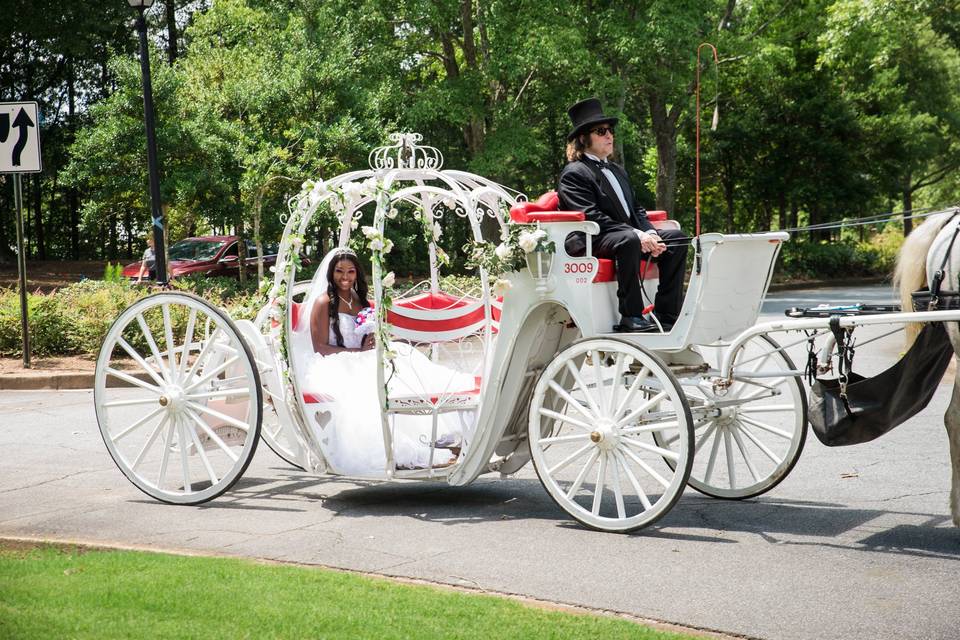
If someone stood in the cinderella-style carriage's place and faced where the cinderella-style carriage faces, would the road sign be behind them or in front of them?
behind

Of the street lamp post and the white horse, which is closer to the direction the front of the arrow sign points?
the white horse

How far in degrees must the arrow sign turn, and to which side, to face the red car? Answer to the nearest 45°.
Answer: approximately 180°

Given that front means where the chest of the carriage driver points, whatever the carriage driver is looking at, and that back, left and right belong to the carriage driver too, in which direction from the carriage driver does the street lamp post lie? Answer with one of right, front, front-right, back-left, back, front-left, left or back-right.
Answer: back

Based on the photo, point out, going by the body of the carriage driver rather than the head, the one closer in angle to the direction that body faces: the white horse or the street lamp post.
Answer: the white horse

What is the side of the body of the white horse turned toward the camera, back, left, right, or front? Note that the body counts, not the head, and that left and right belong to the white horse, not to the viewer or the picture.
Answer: right

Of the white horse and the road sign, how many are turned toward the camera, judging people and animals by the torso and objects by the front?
1

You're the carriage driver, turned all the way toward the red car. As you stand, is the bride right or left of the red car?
left

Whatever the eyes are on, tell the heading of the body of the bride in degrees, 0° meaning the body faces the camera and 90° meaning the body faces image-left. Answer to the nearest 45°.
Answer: approximately 315°

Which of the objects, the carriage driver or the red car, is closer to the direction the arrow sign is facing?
the carriage driver

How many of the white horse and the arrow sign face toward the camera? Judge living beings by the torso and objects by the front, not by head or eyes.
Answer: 1
